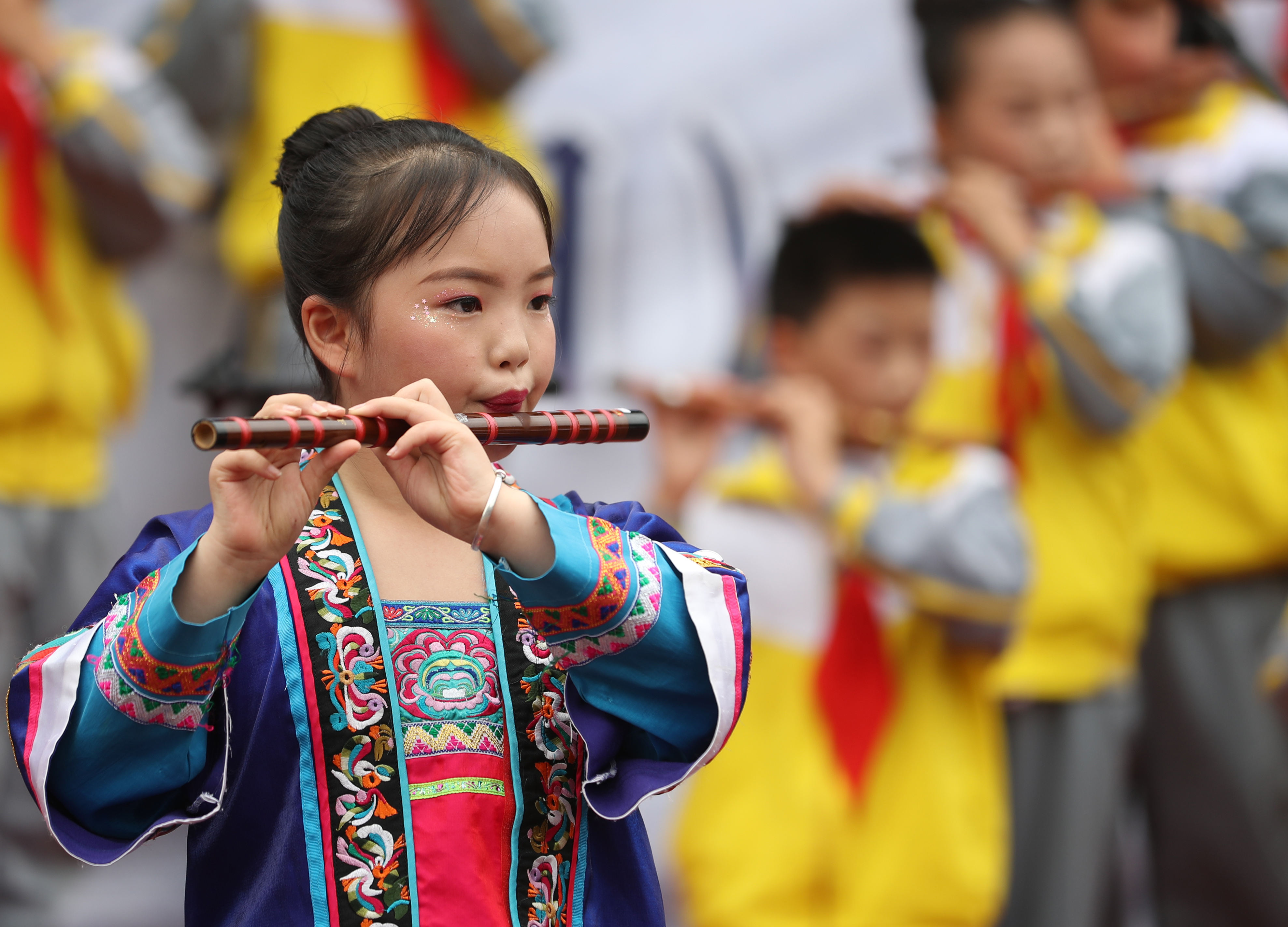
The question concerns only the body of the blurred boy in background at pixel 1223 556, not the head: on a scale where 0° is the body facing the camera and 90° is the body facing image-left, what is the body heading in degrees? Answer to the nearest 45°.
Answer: approximately 45°

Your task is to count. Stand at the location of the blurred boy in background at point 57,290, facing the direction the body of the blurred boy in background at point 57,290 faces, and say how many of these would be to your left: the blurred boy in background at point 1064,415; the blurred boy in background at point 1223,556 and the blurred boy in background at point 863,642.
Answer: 3

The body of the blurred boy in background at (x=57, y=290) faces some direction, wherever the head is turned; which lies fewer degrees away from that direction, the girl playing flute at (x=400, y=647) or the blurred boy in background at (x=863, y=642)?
the girl playing flute

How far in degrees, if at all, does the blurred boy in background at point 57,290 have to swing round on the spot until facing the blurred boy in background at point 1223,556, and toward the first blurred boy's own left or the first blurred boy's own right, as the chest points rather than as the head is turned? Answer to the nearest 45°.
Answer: approximately 90° to the first blurred boy's own left

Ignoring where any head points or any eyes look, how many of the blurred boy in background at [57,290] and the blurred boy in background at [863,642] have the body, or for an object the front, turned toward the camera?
2

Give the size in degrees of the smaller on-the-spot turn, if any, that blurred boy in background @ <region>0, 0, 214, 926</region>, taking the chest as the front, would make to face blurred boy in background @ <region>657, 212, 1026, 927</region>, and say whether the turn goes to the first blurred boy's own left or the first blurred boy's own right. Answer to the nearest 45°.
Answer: approximately 90° to the first blurred boy's own left

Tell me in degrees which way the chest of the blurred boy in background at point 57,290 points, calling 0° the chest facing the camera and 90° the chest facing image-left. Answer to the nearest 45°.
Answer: approximately 0°
